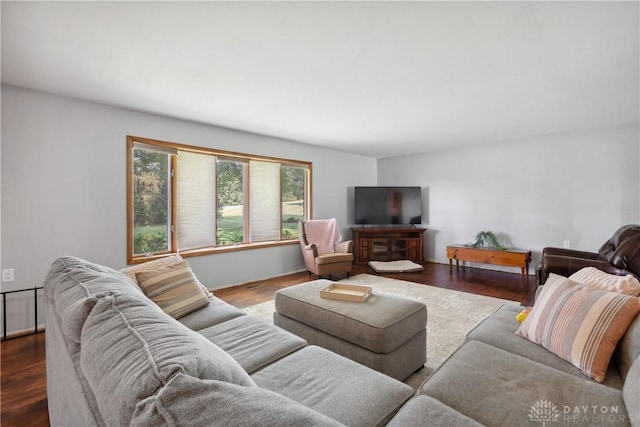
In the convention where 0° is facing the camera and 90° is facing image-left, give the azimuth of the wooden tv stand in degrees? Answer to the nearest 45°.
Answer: approximately 0°

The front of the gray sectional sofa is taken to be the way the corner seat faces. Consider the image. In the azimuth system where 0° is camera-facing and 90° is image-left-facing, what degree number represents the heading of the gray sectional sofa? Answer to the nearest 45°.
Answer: approximately 225°

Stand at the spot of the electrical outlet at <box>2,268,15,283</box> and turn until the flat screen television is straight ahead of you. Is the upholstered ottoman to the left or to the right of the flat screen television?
right

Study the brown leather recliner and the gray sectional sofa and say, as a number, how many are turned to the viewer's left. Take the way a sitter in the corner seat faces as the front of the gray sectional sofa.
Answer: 1

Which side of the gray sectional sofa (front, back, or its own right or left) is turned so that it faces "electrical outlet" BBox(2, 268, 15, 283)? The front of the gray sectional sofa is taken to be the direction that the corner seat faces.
left

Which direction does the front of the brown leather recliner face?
to the viewer's left

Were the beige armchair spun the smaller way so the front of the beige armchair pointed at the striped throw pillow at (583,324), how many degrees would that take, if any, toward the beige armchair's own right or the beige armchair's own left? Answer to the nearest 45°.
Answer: approximately 45° to the beige armchair's own right

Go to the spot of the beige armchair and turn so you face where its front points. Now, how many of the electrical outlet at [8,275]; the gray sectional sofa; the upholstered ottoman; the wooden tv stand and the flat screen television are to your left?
2

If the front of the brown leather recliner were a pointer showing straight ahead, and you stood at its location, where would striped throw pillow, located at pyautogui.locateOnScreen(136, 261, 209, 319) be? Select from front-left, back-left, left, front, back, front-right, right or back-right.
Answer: front-left

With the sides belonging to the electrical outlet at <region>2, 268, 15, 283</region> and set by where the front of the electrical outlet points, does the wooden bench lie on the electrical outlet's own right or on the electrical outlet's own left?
on the electrical outlet's own left
